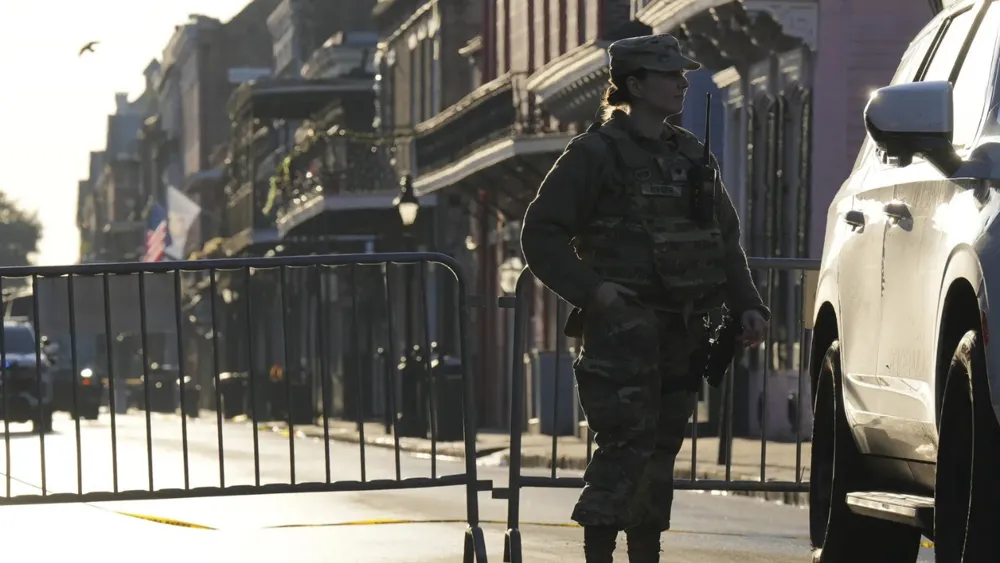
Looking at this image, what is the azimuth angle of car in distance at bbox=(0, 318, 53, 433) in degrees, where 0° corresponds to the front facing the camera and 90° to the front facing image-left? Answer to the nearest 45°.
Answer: approximately 0°

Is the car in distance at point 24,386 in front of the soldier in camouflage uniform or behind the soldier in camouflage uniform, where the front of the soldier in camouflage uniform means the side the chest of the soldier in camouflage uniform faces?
behind

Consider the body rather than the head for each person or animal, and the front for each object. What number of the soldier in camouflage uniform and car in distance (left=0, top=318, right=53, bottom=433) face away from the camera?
0

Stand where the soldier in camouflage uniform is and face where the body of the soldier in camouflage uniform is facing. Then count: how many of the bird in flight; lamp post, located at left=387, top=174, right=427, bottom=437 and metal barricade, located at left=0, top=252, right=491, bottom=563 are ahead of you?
0

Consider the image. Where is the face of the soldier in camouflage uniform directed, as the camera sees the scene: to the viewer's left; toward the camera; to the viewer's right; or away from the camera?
to the viewer's right

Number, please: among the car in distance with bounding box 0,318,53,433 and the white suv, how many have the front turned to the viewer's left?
0

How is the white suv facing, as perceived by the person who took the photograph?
facing the viewer and to the right of the viewer

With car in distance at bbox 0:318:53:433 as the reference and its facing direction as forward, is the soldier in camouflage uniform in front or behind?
in front

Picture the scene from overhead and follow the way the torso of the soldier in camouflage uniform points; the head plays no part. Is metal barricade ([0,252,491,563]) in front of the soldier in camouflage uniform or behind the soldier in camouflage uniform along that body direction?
behind

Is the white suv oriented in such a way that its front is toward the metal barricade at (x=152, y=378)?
no
